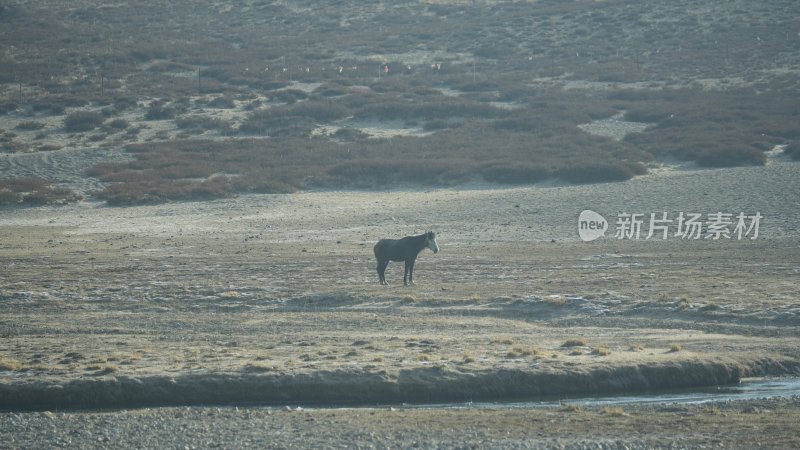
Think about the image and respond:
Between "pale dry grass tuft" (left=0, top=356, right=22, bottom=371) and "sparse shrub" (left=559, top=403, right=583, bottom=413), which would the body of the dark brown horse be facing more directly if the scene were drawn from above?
the sparse shrub

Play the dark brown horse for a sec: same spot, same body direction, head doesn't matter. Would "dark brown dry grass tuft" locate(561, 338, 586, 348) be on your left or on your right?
on your right

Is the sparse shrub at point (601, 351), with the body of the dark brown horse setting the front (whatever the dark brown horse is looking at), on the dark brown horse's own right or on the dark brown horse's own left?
on the dark brown horse's own right

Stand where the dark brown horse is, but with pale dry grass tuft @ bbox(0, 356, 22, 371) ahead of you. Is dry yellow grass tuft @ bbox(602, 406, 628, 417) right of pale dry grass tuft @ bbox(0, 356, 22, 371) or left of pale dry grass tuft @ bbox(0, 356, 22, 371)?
left

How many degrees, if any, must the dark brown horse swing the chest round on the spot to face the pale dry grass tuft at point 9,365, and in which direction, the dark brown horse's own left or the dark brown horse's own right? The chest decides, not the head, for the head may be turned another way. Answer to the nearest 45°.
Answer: approximately 135° to the dark brown horse's own right

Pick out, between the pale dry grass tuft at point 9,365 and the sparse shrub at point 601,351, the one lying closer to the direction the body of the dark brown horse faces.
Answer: the sparse shrub

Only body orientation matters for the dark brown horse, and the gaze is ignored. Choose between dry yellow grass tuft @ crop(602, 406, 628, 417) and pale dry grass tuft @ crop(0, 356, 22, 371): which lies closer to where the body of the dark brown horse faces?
the dry yellow grass tuft

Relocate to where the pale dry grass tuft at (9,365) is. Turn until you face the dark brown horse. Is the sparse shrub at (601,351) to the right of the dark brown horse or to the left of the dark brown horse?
right

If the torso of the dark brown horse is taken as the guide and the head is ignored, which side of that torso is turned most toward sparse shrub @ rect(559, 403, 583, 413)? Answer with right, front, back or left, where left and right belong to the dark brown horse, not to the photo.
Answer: right

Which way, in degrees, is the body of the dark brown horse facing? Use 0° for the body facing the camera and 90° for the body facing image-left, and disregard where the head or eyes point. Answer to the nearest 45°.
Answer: approximately 270°

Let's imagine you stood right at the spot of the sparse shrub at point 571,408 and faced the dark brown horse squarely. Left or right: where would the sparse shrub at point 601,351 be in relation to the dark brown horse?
right
